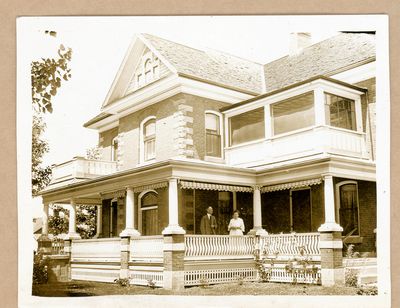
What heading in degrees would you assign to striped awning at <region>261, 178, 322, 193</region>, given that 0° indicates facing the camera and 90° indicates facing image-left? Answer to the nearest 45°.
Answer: approximately 45°
